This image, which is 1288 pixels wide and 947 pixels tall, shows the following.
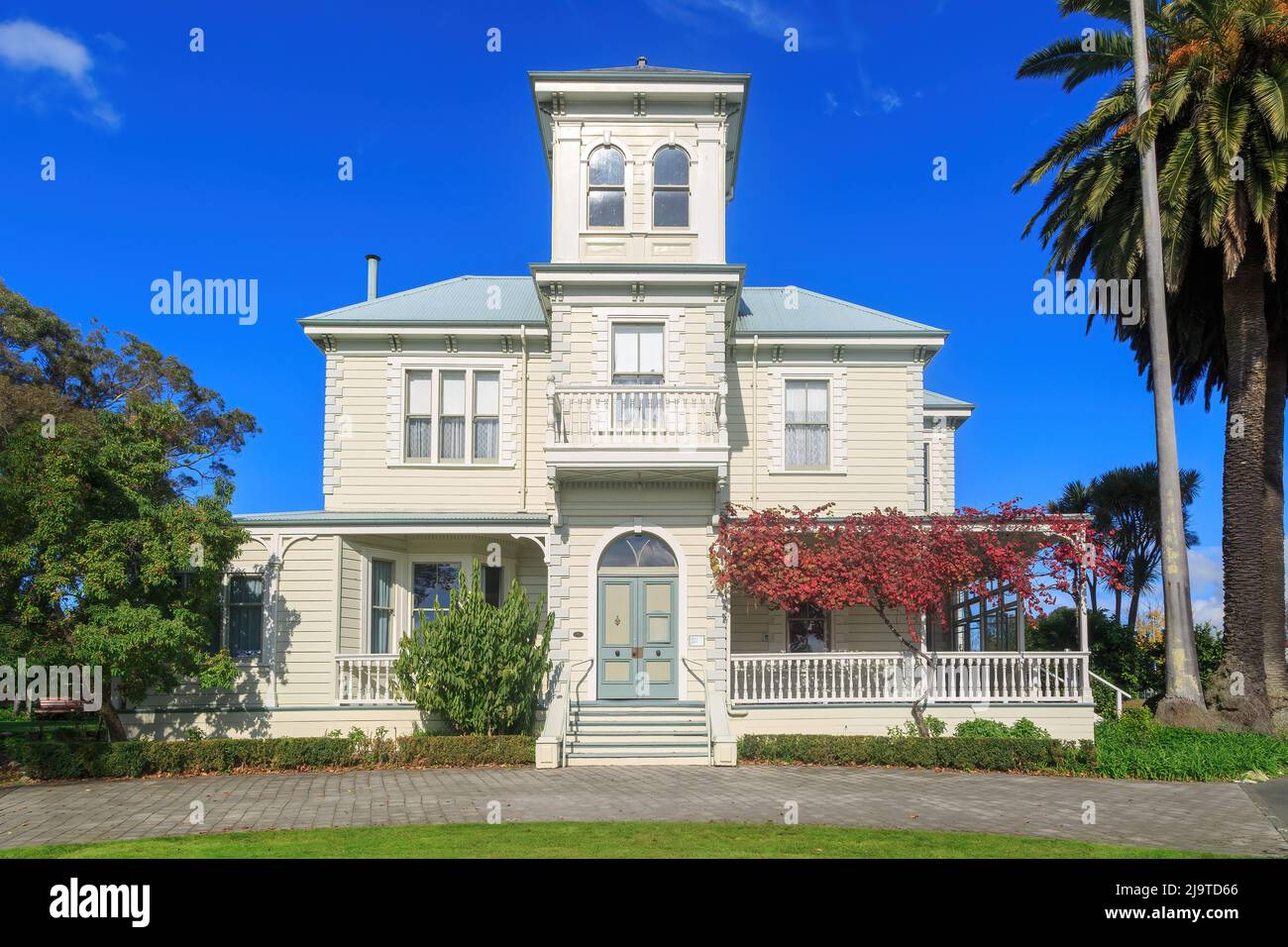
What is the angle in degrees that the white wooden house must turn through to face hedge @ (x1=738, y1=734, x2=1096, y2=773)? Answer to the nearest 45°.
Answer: approximately 45° to its left

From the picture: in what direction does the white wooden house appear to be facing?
toward the camera

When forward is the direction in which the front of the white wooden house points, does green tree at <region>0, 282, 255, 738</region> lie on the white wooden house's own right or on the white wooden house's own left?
on the white wooden house's own right

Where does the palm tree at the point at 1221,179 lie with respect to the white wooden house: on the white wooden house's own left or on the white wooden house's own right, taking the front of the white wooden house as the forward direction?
on the white wooden house's own left

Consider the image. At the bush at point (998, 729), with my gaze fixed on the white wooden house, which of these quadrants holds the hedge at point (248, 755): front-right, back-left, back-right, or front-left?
front-left
